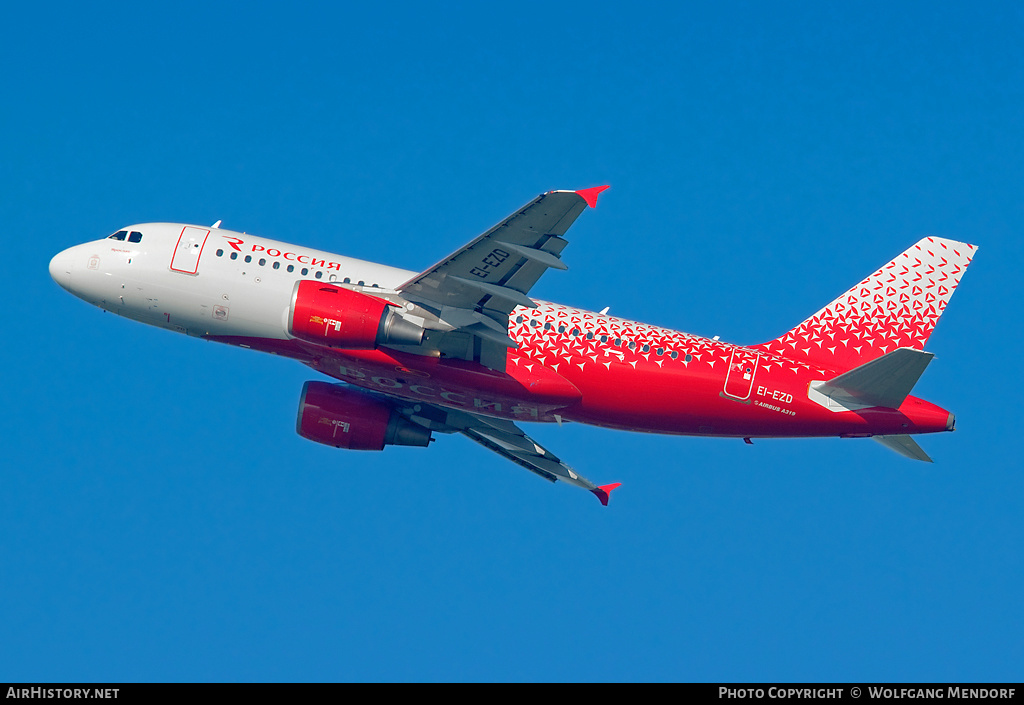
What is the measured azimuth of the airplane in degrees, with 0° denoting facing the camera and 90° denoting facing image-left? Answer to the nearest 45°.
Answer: approximately 90°
